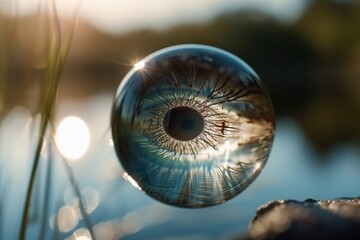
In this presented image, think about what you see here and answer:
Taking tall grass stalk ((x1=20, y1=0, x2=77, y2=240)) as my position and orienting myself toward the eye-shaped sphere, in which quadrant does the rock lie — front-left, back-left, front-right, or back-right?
front-right

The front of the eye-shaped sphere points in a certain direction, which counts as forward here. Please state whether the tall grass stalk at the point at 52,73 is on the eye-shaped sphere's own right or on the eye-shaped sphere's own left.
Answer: on the eye-shaped sphere's own right

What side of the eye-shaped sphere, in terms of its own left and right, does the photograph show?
front

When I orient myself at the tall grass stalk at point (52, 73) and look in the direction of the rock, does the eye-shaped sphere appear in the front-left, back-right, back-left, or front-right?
front-left
